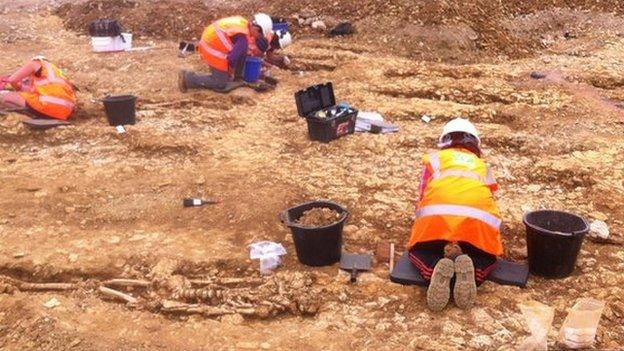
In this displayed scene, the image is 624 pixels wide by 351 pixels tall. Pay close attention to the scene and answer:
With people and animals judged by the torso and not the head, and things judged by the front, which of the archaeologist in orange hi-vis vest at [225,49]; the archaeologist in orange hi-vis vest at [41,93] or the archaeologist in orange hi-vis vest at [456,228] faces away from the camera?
the archaeologist in orange hi-vis vest at [456,228]

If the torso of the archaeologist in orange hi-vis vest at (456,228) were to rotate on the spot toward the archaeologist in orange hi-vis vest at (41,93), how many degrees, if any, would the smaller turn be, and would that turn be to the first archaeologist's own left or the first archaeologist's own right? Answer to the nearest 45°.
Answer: approximately 45° to the first archaeologist's own left

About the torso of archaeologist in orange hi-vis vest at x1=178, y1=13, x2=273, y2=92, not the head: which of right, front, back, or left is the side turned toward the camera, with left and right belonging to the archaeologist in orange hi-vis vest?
right

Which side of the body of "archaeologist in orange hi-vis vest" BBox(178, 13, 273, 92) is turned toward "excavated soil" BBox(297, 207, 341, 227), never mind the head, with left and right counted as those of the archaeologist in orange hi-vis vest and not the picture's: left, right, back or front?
right

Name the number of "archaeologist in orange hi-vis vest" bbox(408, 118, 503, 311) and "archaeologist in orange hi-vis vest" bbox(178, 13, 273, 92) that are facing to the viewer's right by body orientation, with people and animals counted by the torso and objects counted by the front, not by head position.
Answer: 1

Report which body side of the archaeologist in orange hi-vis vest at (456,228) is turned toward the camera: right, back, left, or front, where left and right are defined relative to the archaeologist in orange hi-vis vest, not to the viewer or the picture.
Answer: back

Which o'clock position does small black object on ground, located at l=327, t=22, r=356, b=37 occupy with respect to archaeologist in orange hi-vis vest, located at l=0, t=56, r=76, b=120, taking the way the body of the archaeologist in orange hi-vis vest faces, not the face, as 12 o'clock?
The small black object on ground is roughly at 5 o'clock from the archaeologist in orange hi-vis vest.

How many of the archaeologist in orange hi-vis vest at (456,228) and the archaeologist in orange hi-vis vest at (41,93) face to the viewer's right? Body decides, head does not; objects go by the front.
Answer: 0

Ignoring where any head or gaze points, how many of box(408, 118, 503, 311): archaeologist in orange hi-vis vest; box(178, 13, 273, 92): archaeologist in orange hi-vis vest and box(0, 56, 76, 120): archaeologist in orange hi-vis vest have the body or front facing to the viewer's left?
1

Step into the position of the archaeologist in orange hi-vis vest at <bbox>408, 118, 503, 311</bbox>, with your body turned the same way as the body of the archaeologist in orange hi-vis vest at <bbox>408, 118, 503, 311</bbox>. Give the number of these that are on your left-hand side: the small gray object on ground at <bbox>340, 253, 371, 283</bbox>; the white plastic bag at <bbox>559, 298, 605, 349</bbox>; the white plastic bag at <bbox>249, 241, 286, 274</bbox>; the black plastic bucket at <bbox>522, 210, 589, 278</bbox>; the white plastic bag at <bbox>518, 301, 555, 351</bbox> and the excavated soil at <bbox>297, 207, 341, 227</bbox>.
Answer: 3

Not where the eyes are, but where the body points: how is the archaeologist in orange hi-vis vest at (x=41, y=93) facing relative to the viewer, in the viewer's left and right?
facing to the left of the viewer

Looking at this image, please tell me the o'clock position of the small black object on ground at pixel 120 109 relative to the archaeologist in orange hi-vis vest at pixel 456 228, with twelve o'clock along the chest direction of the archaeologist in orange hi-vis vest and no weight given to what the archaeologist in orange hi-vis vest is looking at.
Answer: The small black object on ground is roughly at 10 o'clock from the archaeologist in orange hi-vis vest.

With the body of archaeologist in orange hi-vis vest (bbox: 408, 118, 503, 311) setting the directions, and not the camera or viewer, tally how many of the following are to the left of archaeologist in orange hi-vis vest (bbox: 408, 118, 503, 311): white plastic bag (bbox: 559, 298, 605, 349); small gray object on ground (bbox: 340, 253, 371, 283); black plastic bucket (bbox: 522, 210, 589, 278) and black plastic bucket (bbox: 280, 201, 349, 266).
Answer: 2

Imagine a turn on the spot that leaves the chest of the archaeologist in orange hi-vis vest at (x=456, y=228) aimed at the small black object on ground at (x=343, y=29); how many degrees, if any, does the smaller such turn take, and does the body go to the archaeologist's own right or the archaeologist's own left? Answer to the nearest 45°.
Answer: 0° — they already face it

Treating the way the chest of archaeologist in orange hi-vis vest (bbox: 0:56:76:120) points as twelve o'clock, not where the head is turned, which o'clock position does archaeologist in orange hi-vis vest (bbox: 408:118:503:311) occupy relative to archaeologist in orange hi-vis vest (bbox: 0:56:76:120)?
archaeologist in orange hi-vis vest (bbox: 408:118:503:311) is roughly at 8 o'clock from archaeologist in orange hi-vis vest (bbox: 0:56:76:120).

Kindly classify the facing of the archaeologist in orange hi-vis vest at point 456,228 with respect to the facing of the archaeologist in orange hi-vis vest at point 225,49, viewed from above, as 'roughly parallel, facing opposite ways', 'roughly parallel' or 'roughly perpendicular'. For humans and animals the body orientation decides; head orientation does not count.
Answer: roughly perpendicular
